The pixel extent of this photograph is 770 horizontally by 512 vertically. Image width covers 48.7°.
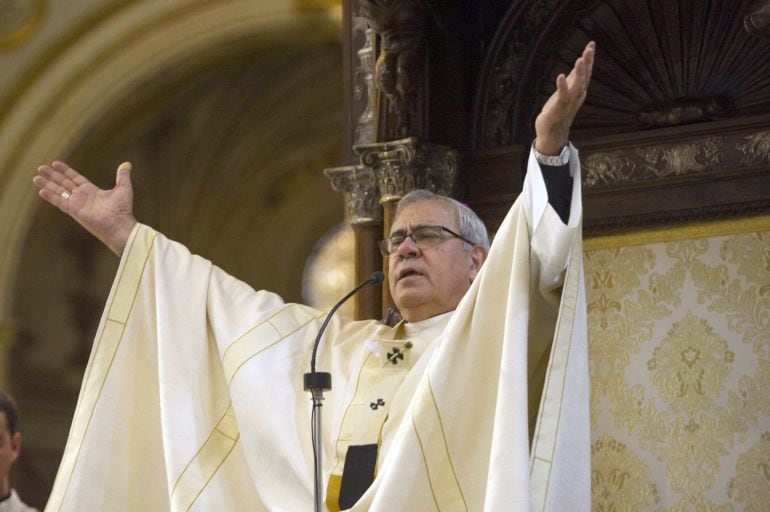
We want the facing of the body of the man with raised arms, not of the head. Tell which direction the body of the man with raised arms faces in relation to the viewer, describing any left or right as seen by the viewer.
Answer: facing the viewer and to the left of the viewer

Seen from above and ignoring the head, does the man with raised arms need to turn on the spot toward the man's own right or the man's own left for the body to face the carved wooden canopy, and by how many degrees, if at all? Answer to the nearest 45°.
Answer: approximately 180°

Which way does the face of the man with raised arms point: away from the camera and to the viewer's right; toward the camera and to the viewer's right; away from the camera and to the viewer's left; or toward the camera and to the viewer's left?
toward the camera and to the viewer's left

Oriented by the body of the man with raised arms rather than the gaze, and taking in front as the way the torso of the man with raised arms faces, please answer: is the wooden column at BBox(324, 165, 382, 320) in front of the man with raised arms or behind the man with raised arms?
behind
